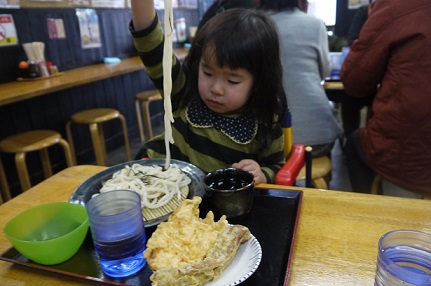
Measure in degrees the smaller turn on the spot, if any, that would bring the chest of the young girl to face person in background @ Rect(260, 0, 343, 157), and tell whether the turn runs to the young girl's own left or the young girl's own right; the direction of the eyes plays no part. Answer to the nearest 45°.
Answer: approximately 180°

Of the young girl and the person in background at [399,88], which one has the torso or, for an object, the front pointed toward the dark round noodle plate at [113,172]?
the young girl

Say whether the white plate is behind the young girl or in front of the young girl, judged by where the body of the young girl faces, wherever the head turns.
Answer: in front

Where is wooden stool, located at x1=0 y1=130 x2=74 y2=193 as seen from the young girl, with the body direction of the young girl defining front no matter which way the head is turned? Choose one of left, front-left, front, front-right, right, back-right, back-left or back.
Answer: right

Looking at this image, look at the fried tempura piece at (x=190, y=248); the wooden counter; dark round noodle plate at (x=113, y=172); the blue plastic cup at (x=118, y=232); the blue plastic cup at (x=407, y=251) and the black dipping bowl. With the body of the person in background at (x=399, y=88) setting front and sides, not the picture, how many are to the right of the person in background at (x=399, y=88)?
0

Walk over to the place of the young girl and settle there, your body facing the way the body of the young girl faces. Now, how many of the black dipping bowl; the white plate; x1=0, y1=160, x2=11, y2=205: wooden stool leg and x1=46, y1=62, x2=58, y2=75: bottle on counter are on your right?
2

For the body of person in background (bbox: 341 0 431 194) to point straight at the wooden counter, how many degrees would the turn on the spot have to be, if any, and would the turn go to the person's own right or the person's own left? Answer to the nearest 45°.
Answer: approximately 45° to the person's own left

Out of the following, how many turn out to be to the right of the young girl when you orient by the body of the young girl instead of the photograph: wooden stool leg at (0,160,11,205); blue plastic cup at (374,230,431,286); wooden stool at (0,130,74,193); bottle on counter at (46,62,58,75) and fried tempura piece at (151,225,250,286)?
3

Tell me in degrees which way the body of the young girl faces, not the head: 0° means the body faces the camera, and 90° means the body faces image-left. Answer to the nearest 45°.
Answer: approximately 45°

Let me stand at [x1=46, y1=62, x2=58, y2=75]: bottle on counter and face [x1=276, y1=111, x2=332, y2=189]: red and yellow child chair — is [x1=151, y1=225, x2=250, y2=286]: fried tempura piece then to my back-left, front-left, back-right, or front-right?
front-right

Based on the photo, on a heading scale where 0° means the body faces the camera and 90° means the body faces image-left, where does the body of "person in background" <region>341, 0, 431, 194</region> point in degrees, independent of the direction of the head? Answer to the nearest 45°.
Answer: approximately 135°

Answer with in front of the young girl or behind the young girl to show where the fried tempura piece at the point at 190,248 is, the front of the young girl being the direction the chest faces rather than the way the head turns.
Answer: in front

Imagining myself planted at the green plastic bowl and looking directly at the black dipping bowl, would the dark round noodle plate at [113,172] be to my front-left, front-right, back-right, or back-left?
front-left

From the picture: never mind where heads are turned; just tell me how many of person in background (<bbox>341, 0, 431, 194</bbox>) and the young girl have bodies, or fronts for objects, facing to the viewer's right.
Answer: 0

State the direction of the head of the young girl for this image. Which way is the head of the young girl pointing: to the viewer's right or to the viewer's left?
to the viewer's left

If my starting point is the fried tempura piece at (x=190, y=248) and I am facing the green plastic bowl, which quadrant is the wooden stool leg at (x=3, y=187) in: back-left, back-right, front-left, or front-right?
front-right

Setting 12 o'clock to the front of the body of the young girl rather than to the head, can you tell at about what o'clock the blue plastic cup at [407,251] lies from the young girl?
The blue plastic cup is roughly at 10 o'clock from the young girl.

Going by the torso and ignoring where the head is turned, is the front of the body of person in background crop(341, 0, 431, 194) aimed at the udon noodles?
no

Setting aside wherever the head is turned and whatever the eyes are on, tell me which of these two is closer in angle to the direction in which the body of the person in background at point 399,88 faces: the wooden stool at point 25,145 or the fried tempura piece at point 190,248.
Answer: the wooden stool

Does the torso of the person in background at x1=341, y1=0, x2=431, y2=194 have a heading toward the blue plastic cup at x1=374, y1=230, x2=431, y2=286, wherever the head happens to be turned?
no

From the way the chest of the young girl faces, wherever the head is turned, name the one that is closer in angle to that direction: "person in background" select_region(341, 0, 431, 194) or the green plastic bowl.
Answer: the green plastic bowl

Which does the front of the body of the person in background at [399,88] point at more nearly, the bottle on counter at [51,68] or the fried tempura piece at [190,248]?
the bottle on counter
